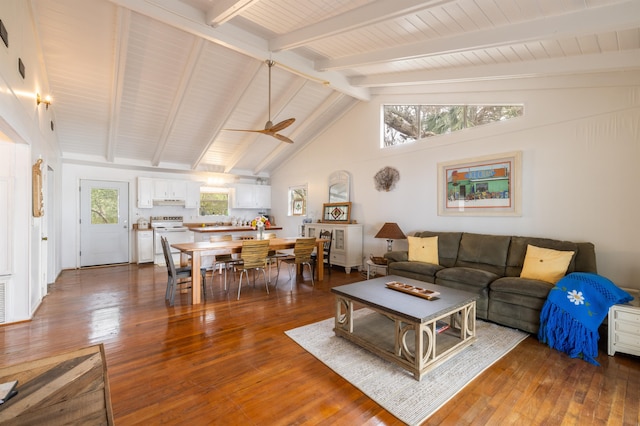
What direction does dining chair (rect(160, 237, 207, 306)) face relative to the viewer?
to the viewer's right

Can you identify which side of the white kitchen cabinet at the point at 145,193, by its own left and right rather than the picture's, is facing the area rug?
front

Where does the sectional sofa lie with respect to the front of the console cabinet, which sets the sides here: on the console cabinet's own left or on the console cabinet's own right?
on the console cabinet's own left

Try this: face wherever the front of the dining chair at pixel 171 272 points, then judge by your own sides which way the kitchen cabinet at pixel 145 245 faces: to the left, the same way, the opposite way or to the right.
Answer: to the right

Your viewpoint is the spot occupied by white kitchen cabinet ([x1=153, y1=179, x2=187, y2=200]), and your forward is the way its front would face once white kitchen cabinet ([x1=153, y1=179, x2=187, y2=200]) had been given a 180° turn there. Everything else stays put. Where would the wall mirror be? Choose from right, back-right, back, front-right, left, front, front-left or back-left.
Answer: back-right

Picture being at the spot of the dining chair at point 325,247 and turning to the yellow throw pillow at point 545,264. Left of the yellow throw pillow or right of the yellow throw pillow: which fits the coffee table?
right

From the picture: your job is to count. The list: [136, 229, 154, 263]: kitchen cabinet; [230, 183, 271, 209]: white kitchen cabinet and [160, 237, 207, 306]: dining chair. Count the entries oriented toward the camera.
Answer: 2

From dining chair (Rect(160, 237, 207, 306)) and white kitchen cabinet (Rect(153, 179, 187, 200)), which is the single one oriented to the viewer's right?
the dining chair

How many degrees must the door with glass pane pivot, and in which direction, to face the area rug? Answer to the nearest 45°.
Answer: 0° — it already faces it
